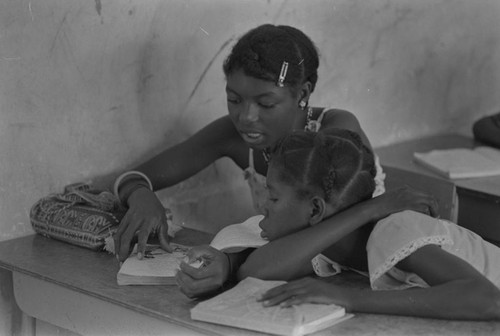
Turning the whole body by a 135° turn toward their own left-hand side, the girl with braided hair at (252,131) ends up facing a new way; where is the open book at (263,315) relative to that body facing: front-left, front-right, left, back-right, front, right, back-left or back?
right

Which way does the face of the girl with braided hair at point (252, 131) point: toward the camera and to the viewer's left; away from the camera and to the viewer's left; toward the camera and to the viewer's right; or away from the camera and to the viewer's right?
toward the camera and to the viewer's left

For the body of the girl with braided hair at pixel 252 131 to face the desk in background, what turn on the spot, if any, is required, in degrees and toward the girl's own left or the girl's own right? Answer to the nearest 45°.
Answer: approximately 180°

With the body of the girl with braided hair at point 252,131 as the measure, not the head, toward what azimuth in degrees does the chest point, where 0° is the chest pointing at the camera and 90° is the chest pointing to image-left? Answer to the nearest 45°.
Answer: approximately 45°

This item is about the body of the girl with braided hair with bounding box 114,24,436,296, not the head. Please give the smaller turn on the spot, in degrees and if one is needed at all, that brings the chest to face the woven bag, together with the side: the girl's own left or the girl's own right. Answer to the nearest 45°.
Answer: approximately 45° to the girl's own right
